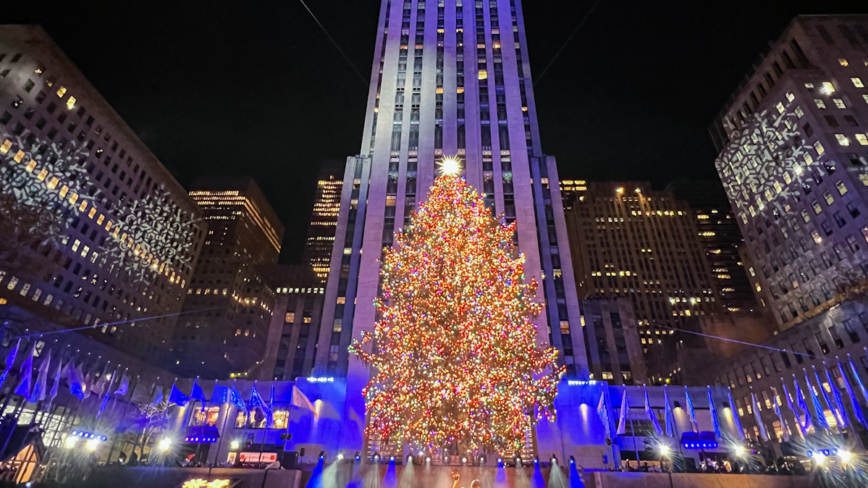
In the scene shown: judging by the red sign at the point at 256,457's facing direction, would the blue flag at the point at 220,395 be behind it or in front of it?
behind

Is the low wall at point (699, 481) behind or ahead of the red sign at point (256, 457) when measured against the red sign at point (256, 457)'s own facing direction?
ahead

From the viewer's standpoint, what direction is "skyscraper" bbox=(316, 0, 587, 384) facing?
toward the camera

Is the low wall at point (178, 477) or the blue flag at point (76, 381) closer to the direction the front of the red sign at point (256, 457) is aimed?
the low wall

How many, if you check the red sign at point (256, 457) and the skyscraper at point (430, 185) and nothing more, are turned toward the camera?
2

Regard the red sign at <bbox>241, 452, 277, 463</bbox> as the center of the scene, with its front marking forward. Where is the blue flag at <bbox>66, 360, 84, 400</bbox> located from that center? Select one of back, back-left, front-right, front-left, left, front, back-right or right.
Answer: right

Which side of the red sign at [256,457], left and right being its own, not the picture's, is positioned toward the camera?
front
